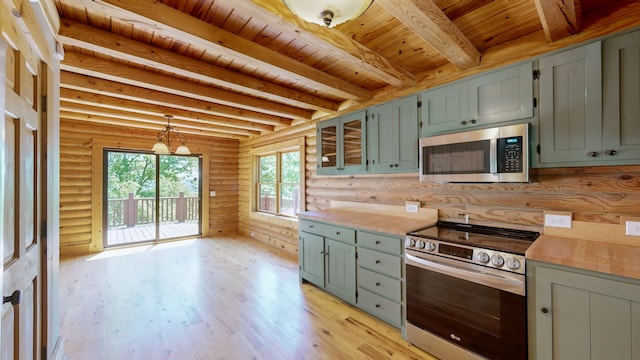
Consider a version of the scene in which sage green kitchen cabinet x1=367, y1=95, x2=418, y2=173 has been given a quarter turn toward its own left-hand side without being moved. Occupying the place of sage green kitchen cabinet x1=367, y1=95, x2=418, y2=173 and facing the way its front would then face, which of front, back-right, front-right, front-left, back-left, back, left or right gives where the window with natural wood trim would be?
back

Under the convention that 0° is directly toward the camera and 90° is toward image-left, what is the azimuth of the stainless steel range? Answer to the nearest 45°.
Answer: approximately 45°

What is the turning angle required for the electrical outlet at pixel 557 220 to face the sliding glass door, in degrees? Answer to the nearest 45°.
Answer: approximately 90° to its right

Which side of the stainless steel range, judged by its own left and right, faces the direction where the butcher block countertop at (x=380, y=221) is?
right

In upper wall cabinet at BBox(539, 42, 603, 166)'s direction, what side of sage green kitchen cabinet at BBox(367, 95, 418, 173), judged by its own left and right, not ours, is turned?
left

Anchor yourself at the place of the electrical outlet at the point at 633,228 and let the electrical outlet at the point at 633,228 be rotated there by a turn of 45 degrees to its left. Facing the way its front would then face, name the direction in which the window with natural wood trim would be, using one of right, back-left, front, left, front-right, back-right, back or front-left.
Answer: back-right
